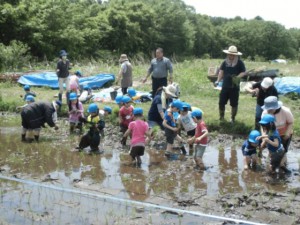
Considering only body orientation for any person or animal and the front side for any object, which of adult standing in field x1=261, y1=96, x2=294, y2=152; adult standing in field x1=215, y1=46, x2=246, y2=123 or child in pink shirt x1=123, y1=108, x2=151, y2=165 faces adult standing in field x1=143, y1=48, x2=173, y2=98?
the child in pink shirt

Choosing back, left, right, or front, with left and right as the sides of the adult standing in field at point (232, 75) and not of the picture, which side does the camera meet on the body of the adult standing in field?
front

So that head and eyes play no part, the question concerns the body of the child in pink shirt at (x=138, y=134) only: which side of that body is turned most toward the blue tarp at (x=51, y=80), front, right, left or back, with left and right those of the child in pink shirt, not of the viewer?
front

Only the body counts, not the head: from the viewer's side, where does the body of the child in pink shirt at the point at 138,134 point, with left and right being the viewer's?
facing away from the viewer

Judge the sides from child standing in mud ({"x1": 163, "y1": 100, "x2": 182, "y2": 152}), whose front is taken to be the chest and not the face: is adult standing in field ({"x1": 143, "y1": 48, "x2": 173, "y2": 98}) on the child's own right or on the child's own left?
on the child's own left

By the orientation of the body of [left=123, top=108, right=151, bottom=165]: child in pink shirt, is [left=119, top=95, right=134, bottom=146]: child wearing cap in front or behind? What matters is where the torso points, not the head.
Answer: in front

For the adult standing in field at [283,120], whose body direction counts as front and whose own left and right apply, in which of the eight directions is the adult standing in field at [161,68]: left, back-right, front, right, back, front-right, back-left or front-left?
right

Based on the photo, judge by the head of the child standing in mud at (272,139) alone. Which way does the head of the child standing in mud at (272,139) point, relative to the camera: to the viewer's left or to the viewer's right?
to the viewer's left
